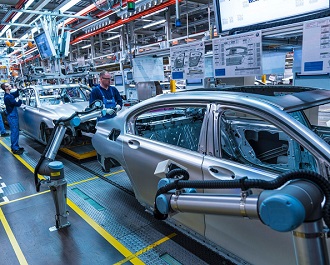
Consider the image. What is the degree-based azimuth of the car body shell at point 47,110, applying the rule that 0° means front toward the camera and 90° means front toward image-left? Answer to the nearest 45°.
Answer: approximately 315°

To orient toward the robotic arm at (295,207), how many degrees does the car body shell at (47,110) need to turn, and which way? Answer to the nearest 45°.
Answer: approximately 45° to its right

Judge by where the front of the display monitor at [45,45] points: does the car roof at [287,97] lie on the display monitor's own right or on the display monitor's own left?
on the display monitor's own left

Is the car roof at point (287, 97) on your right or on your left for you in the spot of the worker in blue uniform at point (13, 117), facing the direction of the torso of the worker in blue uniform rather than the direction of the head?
on your right

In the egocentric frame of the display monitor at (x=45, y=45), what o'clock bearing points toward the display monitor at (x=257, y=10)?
the display monitor at (x=257, y=10) is roughly at 10 o'clock from the display monitor at (x=45, y=45).

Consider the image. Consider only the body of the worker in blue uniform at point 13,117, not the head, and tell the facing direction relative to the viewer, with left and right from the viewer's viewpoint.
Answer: facing to the right of the viewer

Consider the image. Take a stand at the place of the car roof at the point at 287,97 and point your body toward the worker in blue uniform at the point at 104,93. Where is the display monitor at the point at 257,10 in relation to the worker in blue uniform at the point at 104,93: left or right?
right
